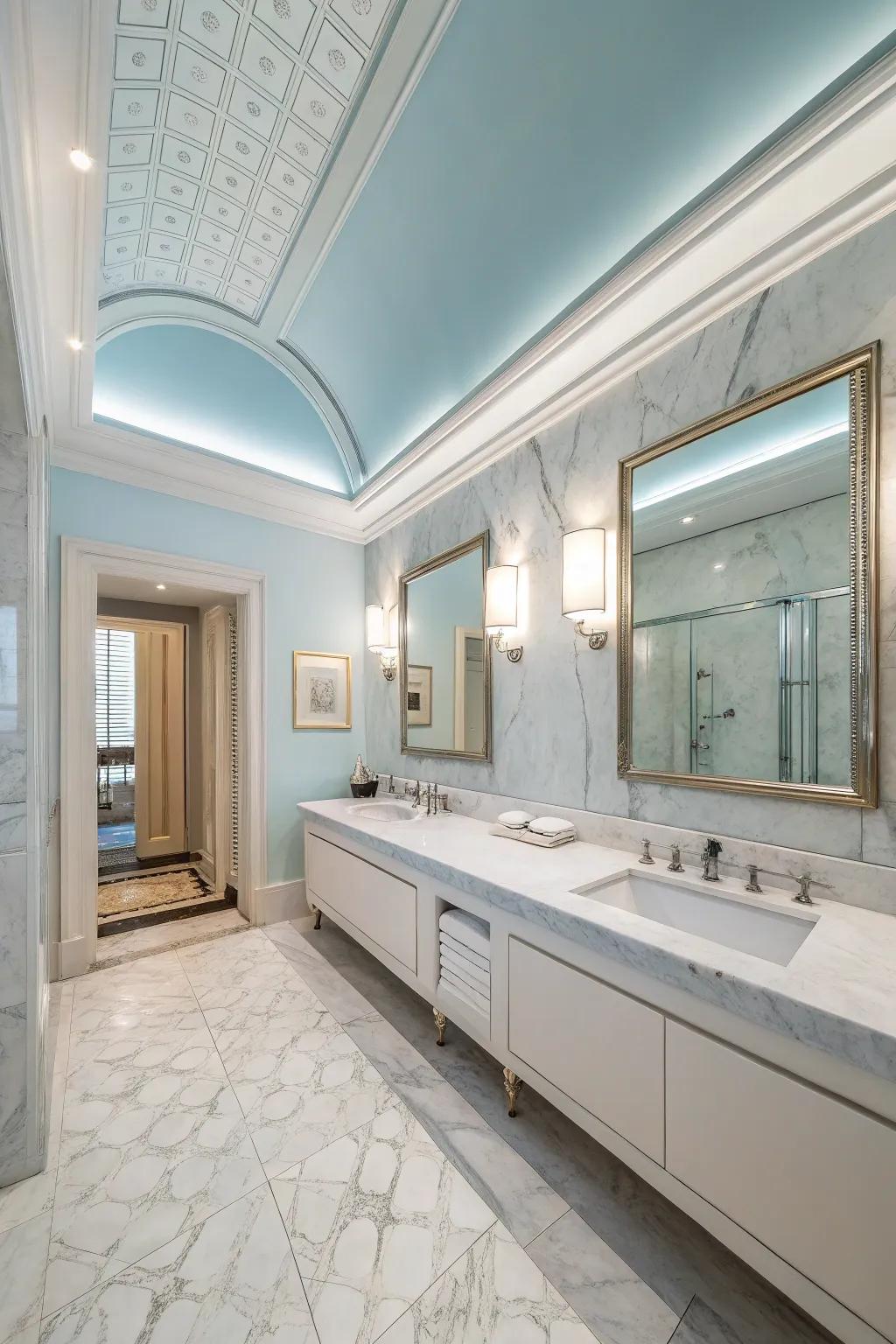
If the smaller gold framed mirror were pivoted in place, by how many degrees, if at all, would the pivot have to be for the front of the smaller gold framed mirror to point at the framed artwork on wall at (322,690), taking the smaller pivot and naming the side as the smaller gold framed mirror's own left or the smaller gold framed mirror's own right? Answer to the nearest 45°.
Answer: approximately 90° to the smaller gold framed mirror's own right

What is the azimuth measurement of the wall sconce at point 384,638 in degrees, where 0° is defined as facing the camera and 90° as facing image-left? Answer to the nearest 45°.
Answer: approximately 45°

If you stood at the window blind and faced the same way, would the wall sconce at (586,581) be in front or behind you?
in front

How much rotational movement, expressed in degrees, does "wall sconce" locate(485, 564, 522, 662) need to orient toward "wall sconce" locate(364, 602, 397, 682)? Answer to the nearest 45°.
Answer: approximately 90° to its right

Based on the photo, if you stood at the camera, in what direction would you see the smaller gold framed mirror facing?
facing the viewer and to the left of the viewer

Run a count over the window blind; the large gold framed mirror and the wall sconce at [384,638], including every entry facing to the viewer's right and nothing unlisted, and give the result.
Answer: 0

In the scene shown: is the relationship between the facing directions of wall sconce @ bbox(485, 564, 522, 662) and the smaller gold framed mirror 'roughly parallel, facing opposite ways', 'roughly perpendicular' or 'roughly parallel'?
roughly parallel

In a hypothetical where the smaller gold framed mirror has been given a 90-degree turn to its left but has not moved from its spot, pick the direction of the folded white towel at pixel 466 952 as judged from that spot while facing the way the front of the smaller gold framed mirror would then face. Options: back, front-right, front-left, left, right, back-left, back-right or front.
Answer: front-right

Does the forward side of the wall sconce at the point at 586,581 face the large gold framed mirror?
no

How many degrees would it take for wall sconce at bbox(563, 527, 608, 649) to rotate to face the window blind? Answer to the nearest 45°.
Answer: approximately 90° to its right

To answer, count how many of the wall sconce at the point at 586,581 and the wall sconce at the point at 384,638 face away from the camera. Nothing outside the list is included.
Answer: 0

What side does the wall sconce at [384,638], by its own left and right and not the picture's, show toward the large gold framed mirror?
left

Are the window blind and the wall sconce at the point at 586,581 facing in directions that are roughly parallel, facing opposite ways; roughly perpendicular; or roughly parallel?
roughly perpendicular

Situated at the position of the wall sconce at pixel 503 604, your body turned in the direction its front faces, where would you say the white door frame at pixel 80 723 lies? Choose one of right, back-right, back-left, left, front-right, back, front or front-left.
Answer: front-right

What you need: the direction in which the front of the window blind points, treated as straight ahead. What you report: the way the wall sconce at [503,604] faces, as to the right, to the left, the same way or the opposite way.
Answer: to the right

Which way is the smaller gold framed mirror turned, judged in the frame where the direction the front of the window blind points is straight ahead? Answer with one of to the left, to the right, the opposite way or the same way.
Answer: to the right

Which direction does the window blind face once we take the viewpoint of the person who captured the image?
facing the viewer

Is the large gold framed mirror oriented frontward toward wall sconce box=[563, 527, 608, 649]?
no

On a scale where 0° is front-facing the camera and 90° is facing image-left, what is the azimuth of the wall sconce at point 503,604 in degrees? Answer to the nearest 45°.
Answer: approximately 45°

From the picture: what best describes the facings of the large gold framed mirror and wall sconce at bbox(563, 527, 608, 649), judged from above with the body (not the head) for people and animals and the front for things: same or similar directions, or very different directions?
same or similar directions
